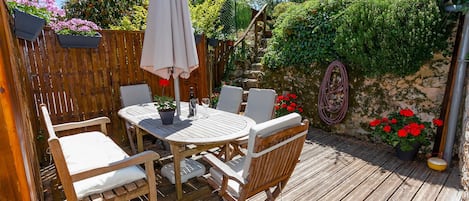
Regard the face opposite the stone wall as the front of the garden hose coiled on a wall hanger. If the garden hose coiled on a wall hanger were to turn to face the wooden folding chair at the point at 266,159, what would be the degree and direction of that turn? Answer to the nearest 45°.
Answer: approximately 45° to its left

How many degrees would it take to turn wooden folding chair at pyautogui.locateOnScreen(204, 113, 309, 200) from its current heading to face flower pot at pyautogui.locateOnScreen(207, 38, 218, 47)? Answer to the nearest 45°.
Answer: approximately 45° to its right

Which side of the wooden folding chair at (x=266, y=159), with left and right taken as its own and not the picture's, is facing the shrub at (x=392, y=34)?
right

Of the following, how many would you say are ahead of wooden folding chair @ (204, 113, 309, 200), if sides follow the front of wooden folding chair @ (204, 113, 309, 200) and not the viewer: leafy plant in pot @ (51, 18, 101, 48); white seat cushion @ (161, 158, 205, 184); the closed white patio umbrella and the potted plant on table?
4

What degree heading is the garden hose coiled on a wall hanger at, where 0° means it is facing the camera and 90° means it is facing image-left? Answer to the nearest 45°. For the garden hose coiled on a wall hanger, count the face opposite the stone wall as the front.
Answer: approximately 45°

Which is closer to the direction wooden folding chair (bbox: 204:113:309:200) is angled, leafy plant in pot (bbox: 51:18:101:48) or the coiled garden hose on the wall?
the leafy plant in pot

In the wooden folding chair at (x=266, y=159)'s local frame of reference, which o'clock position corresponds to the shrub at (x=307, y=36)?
The shrub is roughly at 2 o'clock from the wooden folding chair.

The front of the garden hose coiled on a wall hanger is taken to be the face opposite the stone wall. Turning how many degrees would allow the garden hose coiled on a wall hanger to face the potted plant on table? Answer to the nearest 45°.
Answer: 0° — it already faces it

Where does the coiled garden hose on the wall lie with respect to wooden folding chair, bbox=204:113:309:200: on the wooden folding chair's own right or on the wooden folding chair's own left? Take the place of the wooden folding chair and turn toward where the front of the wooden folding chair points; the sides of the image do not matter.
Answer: on the wooden folding chair's own right

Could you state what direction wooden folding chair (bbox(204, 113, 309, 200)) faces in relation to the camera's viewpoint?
facing away from the viewer and to the left of the viewer

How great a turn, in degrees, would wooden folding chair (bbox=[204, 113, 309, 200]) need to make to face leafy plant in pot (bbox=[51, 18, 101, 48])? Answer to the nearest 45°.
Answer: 0° — it already faces it

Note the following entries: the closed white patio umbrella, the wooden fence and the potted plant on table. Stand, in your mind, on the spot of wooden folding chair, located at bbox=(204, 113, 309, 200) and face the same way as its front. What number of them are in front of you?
3
